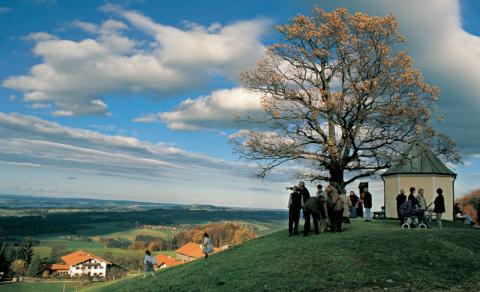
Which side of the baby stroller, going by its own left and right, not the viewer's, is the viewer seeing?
left

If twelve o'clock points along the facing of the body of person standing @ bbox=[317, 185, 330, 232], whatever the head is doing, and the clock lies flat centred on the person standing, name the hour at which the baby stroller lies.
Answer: The baby stroller is roughly at 5 o'clock from the person standing.

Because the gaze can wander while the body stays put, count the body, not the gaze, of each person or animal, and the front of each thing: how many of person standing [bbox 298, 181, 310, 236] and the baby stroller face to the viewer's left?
2

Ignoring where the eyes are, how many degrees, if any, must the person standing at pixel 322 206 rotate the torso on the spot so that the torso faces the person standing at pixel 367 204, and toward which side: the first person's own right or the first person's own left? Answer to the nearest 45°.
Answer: approximately 135° to the first person's own right

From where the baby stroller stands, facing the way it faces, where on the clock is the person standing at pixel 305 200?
The person standing is roughly at 11 o'clock from the baby stroller.

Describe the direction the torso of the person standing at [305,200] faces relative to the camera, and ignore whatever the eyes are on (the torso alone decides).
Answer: to the viewer's left

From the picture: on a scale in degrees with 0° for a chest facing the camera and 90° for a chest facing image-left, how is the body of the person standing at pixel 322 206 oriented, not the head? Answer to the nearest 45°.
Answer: approximately 90°

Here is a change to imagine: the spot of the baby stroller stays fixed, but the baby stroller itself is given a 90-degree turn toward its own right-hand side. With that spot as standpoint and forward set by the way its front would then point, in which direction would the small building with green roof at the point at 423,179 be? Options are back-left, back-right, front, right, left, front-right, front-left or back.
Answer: front

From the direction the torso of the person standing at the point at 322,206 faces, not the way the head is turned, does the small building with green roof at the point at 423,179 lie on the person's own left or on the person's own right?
on the person's own right

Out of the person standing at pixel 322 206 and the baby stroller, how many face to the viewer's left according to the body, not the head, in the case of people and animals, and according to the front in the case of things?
2

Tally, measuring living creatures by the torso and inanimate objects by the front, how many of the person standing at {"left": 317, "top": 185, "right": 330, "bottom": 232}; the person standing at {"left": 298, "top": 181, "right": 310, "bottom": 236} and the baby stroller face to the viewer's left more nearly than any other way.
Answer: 3
